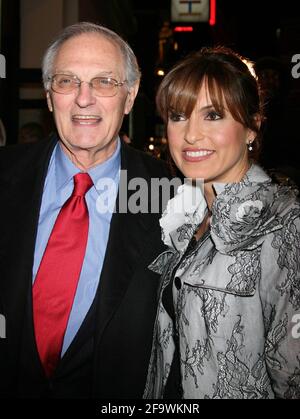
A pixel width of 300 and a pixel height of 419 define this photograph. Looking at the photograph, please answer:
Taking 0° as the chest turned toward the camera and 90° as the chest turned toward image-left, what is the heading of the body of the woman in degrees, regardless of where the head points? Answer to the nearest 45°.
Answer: approximately 45°

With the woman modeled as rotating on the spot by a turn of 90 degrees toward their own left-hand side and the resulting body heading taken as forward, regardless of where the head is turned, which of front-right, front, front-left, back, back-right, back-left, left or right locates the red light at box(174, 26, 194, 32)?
back-left

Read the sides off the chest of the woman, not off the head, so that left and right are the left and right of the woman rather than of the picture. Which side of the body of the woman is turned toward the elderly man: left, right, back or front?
right

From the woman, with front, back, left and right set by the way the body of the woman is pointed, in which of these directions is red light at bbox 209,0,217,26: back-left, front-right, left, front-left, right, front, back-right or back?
back-right
